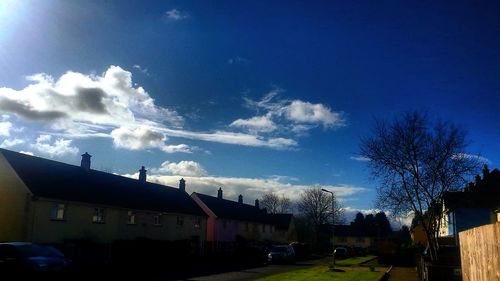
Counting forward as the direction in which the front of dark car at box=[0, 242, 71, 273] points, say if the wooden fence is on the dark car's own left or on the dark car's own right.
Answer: on the dark car's own right

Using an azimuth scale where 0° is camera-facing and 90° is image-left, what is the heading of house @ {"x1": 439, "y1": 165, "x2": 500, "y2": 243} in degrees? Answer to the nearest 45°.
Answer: approximately 45°

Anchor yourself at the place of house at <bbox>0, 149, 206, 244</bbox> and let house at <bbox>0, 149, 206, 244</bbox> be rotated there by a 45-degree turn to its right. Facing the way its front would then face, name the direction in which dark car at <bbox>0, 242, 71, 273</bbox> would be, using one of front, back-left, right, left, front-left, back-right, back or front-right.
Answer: front

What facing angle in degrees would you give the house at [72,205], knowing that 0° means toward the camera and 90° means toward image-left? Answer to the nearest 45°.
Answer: approximately 315°

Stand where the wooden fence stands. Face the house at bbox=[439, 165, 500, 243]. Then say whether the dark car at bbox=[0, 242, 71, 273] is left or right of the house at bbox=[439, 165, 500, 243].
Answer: left

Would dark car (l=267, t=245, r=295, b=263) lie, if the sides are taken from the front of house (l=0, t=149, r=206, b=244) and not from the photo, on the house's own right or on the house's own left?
on the house's own left

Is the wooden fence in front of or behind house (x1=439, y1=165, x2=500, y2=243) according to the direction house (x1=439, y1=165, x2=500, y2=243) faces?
in front

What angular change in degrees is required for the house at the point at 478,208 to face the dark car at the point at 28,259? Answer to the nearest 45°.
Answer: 0° — it already faces it

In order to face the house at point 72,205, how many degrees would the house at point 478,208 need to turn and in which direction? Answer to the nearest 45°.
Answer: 0° — it already faces it
